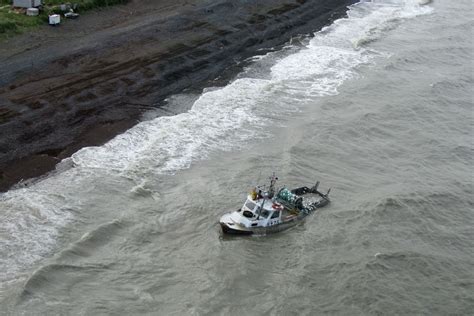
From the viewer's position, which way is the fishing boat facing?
facing the viewer and to the left of the viewer
